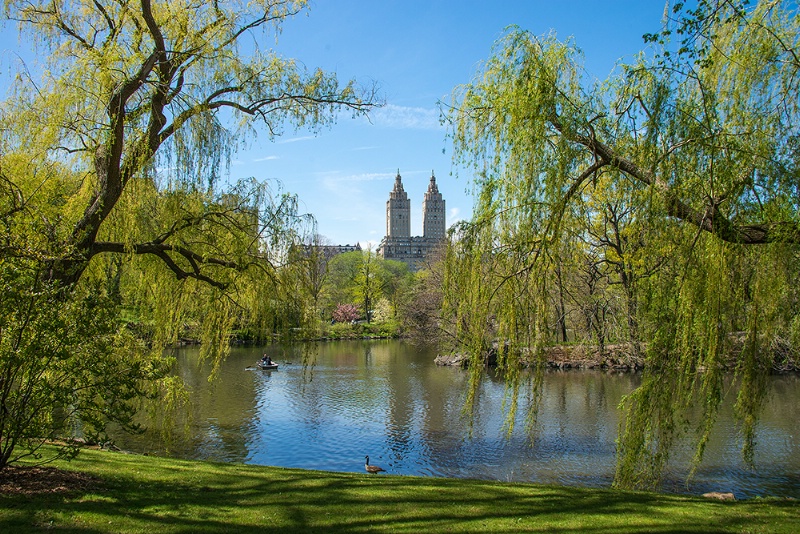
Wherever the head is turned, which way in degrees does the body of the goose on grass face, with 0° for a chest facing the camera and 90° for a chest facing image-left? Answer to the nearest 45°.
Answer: approximately 90°

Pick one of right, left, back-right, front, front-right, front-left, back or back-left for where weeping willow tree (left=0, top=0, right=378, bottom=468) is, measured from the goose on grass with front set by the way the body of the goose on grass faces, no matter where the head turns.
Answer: front-left

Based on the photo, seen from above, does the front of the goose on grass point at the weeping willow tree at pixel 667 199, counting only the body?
no
